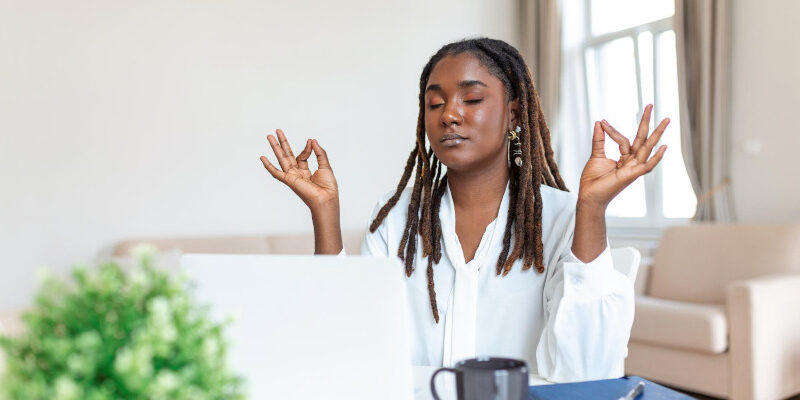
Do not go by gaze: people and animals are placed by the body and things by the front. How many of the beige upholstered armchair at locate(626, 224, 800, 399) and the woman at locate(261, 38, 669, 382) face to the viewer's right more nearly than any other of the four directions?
0

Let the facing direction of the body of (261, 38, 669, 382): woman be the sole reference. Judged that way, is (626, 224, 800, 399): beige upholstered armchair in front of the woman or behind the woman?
behind

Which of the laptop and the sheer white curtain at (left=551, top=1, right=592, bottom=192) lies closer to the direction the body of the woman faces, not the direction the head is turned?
the laptop

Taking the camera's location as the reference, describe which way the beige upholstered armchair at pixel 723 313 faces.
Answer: facing the viewer and to the left of the viewer

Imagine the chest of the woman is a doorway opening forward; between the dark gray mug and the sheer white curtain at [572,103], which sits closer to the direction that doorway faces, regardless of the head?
the dark gray mug

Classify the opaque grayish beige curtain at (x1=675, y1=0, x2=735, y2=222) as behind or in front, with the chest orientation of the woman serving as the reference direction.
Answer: behind

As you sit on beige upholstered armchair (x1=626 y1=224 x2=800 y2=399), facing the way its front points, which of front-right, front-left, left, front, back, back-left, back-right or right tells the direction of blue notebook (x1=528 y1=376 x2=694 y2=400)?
front-left

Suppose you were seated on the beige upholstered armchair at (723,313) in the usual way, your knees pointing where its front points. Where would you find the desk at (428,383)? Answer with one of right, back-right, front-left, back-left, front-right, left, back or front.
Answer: front-left

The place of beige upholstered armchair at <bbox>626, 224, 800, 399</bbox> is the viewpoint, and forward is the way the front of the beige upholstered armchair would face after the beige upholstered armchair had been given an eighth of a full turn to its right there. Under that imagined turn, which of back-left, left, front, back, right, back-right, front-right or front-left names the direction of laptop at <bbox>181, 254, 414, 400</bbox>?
left

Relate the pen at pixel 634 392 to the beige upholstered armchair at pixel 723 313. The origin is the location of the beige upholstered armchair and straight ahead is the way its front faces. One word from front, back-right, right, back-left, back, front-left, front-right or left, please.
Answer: front-left

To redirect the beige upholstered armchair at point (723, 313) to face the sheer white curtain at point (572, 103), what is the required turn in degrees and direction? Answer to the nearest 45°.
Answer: approximately 90° to its right

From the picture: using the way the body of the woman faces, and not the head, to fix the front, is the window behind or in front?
behind

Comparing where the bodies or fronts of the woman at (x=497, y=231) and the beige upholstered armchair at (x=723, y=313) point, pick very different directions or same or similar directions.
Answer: same or similar directions
